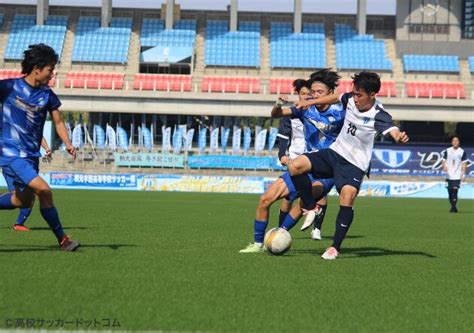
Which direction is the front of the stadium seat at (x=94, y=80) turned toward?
toward the camera

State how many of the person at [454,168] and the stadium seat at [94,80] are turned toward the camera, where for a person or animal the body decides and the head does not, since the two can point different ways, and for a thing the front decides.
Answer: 2

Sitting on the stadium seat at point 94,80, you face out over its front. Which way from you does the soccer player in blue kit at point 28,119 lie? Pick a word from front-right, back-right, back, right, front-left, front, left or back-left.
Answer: front

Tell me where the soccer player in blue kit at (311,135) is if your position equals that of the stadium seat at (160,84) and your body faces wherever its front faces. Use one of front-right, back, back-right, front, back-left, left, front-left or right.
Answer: front

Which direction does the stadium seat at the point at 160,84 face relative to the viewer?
toward the camera

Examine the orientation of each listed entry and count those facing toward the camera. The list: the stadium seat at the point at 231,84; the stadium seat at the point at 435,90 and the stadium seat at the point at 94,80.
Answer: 3

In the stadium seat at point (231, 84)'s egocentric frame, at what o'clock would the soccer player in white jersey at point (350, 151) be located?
The soccer player in white jersey is roughly at 12 o'clock from the stadium seat.

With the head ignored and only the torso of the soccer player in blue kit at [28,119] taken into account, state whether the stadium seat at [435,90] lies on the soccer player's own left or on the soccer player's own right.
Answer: on the soccer player's own left

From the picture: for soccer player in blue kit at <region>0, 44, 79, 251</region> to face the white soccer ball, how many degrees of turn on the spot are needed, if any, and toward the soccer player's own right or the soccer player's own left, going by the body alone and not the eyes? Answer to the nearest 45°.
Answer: approximately 45° to the soccer player's own left

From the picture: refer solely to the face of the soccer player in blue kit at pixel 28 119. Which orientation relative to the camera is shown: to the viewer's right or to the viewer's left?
to the viewer's right

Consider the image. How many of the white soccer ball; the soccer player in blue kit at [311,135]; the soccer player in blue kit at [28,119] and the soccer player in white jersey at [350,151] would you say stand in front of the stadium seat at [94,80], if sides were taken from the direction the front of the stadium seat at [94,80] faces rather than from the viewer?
4

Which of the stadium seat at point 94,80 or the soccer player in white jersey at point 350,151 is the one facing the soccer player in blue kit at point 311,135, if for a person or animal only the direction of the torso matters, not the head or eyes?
the stadium seat

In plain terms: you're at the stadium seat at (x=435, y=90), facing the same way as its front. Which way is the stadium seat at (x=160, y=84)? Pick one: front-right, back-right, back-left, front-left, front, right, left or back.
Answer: right

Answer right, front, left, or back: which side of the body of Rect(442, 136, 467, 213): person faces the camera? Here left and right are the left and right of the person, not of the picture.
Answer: front
